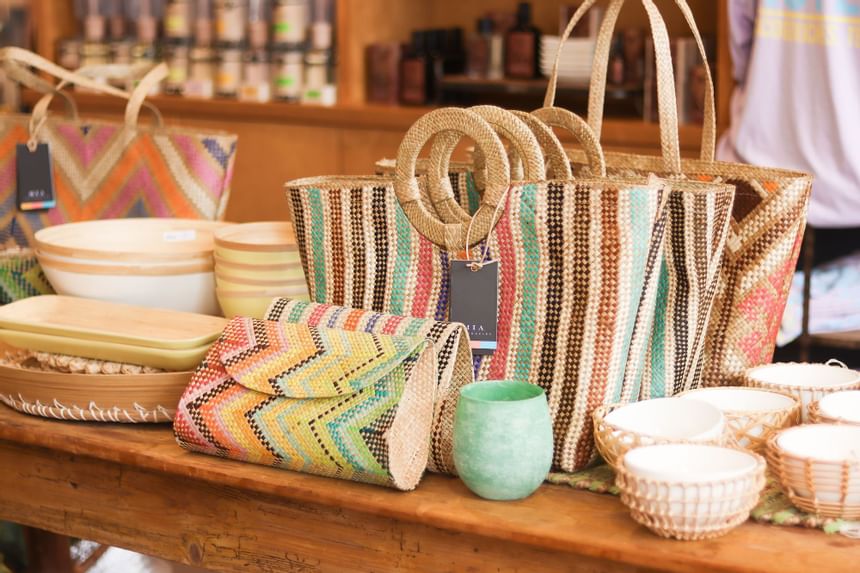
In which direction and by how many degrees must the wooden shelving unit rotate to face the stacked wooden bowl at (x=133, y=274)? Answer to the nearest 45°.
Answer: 0° — it already faces it

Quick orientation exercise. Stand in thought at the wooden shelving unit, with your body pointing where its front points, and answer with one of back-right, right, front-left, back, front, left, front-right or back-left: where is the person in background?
front-left

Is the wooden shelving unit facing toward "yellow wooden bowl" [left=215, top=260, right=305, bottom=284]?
yes

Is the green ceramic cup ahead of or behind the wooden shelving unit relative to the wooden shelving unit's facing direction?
ahead

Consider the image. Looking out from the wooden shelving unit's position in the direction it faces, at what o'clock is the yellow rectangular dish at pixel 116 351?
The yellow rectangular dish is roughly at 12 o'clock from the wooden shelving unit.

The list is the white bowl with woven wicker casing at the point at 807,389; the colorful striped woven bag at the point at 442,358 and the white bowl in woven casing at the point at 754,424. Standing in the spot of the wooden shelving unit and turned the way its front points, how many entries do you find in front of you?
3

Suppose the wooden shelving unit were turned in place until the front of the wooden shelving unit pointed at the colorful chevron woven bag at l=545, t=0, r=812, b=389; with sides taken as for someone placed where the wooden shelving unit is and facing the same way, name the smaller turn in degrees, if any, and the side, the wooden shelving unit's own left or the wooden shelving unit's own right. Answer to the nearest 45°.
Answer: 0° — it already faces it

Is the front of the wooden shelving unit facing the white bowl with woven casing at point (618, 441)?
yes

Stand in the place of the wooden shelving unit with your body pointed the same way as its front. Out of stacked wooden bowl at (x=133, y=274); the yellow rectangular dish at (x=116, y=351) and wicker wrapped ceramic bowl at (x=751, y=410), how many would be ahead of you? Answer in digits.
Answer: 3

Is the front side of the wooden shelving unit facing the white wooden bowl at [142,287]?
yes

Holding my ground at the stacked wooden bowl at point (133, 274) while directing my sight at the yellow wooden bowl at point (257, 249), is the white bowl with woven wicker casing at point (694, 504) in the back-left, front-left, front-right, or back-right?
front-right

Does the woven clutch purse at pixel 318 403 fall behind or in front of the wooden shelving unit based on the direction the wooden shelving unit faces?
in front

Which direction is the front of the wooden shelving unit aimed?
toward the camera

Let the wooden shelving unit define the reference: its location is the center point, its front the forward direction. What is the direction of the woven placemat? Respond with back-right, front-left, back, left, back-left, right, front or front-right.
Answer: front

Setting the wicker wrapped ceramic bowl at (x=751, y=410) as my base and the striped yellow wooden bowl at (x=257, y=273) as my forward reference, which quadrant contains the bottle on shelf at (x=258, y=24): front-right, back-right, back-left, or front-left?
front-right

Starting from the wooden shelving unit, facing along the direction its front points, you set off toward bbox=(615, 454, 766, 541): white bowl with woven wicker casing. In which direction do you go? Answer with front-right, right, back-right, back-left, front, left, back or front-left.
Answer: front

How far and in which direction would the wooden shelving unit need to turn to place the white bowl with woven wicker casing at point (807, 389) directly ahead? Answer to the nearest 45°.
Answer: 0° — it already faces it

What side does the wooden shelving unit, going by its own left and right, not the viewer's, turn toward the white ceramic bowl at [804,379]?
front

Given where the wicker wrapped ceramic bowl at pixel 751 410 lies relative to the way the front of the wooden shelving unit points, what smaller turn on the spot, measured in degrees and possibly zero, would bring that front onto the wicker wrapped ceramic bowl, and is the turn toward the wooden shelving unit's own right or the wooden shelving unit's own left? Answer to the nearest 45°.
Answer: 0° — it already faces it

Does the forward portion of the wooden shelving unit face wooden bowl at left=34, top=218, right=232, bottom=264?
yes
